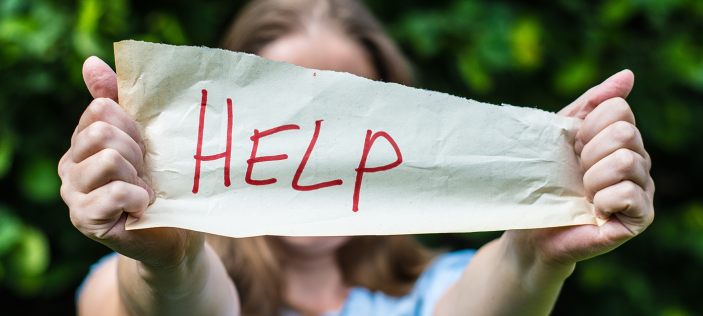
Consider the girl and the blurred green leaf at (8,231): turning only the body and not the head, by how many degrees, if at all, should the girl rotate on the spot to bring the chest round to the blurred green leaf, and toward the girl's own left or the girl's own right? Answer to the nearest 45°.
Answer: approximately 135° to the girl's own right

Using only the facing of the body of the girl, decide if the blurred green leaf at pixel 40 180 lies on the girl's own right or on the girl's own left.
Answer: on the girl's own right

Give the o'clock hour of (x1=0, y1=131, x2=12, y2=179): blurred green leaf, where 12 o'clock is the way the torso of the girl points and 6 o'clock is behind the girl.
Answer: The blurred green leaf is roughly at 4 o'clock from the girl.

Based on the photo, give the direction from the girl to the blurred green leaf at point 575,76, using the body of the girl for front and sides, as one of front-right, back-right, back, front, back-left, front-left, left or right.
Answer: back-left

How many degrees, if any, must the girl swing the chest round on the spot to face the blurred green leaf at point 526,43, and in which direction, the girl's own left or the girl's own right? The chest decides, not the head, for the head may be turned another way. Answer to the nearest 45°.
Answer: approximately 135° to the girl's own left

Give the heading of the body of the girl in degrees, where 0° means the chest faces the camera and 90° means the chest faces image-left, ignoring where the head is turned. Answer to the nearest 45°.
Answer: approximately 0°
